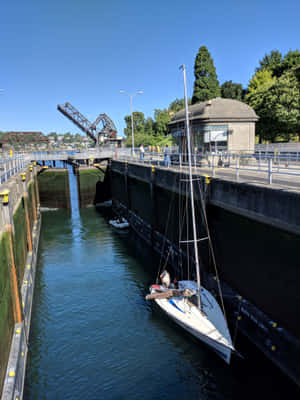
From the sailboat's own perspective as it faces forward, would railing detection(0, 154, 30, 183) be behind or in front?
behind

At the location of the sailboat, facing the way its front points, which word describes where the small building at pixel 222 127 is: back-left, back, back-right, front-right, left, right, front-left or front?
back-left

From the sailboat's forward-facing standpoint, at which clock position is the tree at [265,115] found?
The tree is roughly at 8 o'clock from the sailboat.

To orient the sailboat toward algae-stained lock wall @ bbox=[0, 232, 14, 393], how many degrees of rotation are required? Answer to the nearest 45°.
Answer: approximately 90° to its right

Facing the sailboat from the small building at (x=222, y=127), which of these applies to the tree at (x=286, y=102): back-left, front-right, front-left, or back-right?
back-left

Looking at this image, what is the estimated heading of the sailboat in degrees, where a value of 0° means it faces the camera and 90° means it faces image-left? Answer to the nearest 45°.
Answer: approximately 315°
